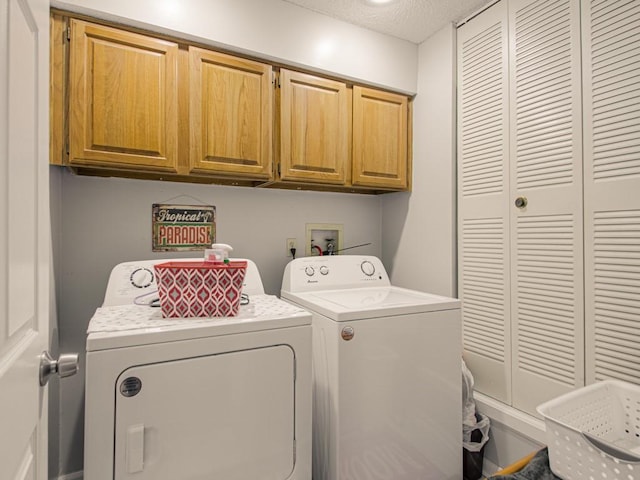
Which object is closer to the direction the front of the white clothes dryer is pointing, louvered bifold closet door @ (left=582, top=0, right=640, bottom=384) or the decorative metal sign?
the louvered bifold closet door

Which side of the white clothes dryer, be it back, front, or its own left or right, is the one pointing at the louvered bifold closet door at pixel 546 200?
left

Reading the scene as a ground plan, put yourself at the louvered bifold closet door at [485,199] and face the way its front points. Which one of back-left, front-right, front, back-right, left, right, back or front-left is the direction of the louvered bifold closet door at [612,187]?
left

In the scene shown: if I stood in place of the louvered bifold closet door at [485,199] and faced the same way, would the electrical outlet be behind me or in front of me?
in front

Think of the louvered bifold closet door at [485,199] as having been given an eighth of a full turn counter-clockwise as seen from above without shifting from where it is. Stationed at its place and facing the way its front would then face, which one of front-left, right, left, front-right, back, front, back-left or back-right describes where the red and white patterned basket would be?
front-right

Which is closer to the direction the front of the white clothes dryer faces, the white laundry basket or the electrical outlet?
the white laundry basket

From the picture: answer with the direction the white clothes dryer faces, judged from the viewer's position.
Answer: facing the viewer

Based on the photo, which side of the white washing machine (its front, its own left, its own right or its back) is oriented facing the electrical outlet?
back

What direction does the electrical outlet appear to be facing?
toward the camera

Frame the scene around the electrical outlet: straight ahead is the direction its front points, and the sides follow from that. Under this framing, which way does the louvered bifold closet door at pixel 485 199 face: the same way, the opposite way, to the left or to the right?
to the right

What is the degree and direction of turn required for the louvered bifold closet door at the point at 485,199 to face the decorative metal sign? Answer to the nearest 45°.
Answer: approximately 45° to its right

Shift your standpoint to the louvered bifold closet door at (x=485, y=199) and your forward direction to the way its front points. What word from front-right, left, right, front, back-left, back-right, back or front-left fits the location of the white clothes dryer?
front

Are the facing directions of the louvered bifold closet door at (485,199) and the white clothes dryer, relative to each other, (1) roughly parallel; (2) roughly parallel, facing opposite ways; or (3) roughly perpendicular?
roughly perpendicular

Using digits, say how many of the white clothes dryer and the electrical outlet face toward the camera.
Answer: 2

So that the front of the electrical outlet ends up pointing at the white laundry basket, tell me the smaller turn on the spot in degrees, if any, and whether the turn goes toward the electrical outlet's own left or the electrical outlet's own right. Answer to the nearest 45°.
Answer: approximately 45° to the electrical outlet's own left

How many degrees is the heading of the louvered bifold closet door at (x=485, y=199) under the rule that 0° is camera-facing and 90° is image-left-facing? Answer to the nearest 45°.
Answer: approximately 45°

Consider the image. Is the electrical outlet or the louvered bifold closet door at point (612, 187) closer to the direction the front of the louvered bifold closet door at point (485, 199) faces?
the electrical outlet
